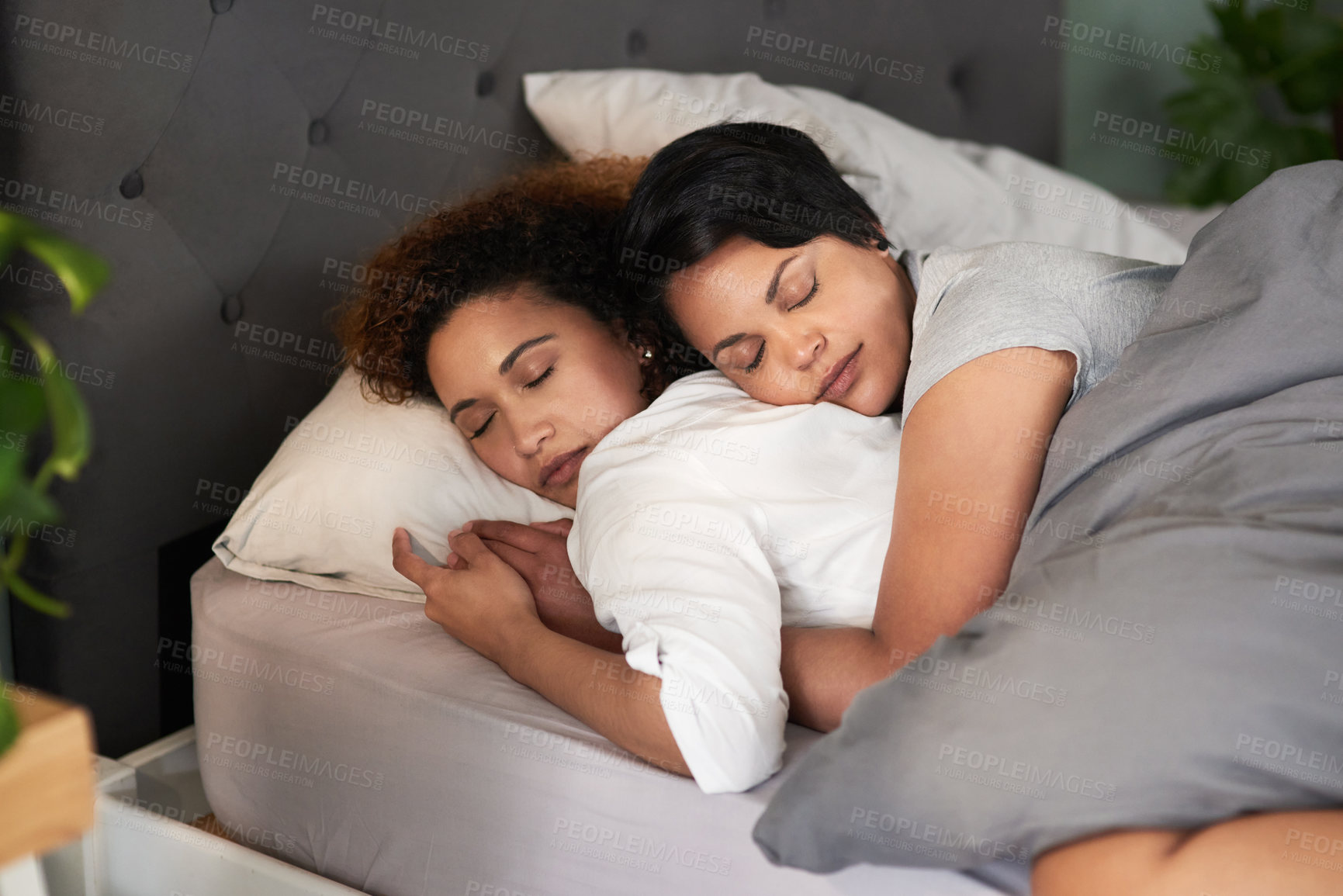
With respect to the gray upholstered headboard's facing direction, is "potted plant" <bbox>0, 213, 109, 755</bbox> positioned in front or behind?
in front

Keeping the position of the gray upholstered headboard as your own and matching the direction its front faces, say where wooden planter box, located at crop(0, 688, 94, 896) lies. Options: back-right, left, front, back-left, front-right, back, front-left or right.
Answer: front-right

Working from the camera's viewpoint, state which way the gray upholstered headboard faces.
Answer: facing the viewer and to the right of the viewer

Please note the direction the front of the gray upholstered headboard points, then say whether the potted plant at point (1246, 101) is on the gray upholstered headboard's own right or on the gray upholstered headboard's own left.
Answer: on the gray upholstered headboard's own left

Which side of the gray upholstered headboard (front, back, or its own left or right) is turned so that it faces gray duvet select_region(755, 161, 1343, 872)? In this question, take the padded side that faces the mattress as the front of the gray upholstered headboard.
front

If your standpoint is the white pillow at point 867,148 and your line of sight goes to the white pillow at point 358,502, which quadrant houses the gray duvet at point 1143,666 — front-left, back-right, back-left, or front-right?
front-left

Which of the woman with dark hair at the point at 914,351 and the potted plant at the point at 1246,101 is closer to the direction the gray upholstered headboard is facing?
the woman with dark hair
